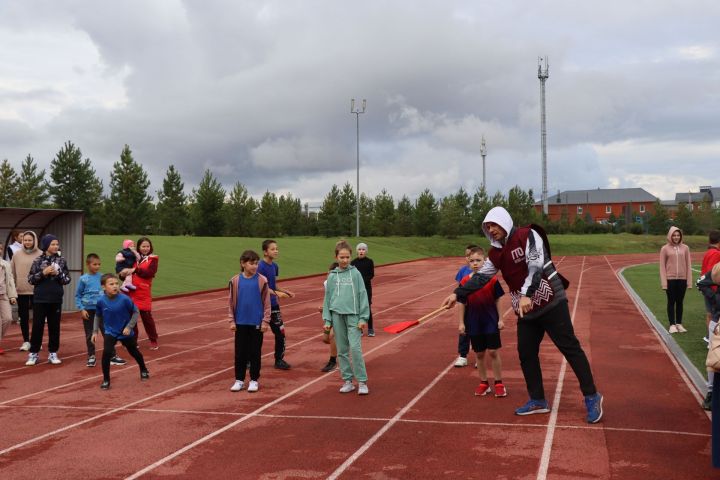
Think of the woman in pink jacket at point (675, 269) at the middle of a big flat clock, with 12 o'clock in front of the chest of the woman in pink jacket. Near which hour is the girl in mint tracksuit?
The girl in mint tracksuit is roughly at 1 o'clock from the woman in pink jacket.

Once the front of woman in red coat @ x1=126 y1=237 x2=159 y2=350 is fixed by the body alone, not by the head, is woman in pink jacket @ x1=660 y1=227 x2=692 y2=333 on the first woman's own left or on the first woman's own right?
on the first woman's own left

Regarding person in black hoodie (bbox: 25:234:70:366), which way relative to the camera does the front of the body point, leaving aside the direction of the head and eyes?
toward the camera

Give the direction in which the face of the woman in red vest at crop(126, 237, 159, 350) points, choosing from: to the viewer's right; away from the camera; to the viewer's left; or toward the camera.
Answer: toward the camera

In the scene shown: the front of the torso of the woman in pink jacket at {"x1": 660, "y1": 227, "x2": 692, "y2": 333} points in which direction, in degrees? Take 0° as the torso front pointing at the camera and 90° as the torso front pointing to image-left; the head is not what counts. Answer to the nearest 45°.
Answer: approximately 0°

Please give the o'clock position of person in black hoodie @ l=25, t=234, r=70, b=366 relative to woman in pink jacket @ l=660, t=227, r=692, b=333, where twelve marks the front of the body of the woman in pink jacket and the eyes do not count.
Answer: The person in black hoodie is roughly at 2 o'clock from the woman in pink jacket.

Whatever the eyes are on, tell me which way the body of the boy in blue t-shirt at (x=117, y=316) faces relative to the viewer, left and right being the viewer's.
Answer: facing the viewer

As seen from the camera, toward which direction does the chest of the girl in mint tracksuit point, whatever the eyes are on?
toward the camera

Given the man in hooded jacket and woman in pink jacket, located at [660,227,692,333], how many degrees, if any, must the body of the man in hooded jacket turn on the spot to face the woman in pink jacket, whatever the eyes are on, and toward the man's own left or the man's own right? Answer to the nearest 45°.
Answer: approximately 135° to the man's own right

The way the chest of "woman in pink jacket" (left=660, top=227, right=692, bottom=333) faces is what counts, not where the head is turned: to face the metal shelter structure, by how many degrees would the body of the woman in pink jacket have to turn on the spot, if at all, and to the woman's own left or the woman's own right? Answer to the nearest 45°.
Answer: approximately 90° to the woman's own right

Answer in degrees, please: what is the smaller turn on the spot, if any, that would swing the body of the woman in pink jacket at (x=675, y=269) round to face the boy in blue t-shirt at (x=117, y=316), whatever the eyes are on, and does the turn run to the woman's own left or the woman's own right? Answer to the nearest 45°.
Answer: approximately 45° to the woman's own right

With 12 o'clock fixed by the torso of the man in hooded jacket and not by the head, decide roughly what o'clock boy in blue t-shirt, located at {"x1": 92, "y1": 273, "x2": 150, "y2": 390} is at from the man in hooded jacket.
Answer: The boy in blue t-shirt is roughly at 2 o'clock from the man in hooded jacket.

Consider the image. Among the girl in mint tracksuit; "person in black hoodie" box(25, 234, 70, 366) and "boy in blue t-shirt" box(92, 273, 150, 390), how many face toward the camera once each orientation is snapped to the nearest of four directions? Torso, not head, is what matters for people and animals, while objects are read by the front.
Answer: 3

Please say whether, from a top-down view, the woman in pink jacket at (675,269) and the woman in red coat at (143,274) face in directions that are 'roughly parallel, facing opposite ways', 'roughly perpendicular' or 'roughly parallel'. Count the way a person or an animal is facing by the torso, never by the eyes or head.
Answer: roughly parallel

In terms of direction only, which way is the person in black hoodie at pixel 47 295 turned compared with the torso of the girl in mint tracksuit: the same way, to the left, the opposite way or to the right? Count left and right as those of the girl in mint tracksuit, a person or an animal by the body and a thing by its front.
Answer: the same way

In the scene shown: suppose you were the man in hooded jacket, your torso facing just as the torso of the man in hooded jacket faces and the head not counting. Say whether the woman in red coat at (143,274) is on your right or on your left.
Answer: on your right

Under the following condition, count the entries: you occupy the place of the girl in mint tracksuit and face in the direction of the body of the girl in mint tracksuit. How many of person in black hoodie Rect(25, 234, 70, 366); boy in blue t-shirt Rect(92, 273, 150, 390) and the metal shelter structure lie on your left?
0
